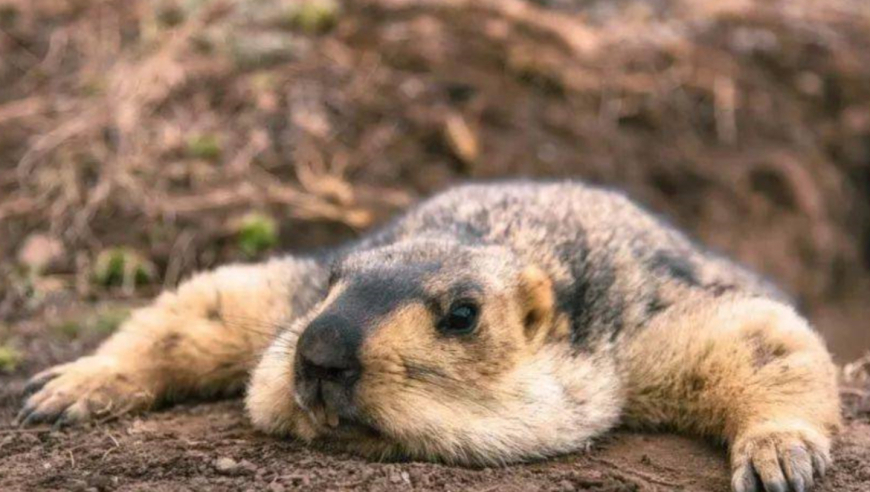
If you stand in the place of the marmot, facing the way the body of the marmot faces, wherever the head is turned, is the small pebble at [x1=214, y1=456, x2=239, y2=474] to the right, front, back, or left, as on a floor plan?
front

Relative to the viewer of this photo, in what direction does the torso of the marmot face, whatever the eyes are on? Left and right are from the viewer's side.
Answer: facing the viewer and to the left of the viewer
